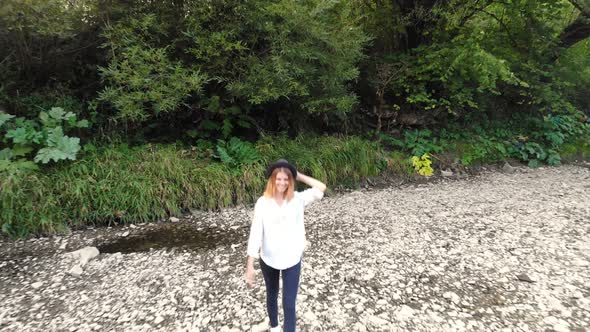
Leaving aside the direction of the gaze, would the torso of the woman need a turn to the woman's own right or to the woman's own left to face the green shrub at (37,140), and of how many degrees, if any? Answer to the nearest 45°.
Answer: approximately 135° to the woman's own right

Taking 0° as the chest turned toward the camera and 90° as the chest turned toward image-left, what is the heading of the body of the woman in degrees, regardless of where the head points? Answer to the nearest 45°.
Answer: approximately 0°

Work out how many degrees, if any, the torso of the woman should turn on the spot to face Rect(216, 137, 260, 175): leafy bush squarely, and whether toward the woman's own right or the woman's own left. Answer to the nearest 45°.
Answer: approximately 180°
